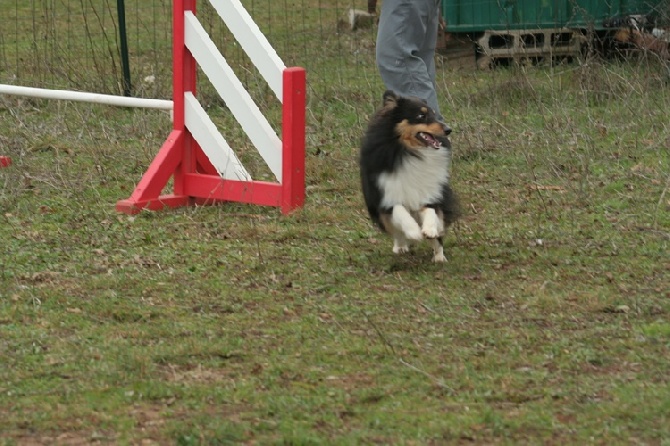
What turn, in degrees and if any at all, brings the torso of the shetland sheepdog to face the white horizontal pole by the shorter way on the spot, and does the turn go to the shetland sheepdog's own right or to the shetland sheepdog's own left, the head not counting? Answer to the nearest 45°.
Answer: approximately 135° to the shetland sheepdog's own right

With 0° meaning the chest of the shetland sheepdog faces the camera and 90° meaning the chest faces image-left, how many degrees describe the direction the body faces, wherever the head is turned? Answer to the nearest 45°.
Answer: approximately 0°

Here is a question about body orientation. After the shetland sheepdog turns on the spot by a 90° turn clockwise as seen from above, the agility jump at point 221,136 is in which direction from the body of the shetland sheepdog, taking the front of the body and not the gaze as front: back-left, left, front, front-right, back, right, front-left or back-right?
front-right

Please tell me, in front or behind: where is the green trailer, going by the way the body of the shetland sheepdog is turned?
behind
